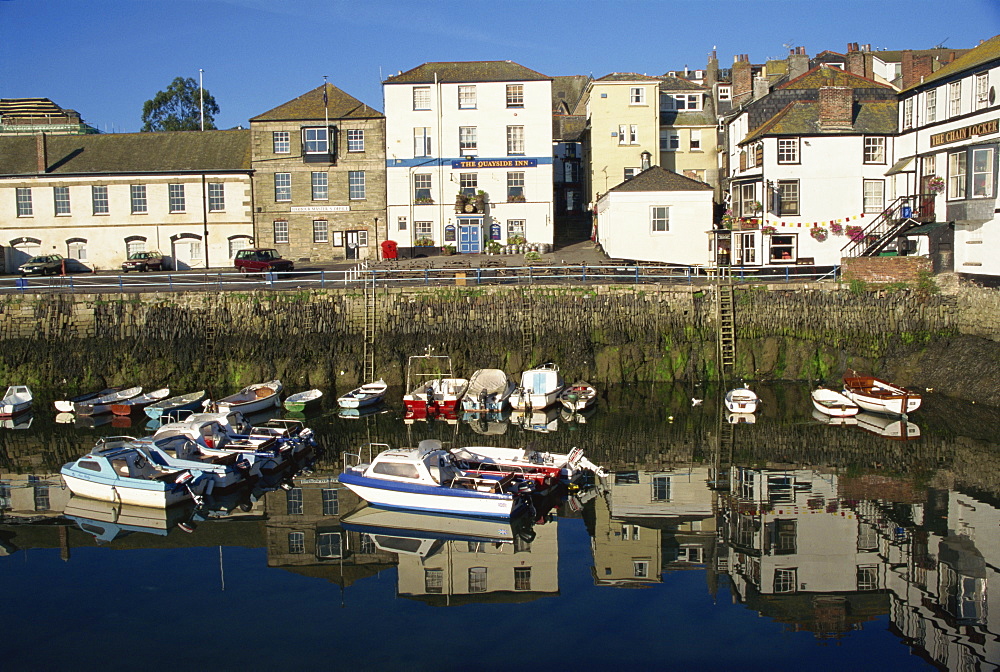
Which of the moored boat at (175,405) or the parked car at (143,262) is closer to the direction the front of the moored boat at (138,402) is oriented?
the parked car

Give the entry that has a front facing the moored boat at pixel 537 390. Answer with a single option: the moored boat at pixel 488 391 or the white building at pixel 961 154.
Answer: the white building

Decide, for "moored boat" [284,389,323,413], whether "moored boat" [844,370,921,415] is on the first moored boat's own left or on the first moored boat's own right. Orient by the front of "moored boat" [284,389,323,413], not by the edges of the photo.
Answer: on the first moored boat's own right

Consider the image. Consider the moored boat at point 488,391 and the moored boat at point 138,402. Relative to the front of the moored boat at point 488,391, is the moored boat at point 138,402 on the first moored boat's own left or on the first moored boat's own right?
on the first moored boat's own left

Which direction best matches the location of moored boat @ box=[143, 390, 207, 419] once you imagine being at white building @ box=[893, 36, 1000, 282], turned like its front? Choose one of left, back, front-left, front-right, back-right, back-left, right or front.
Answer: front

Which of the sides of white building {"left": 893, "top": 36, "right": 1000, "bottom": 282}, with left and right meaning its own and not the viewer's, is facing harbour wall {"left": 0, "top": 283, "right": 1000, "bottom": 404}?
front

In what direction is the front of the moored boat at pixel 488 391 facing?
away from the camera

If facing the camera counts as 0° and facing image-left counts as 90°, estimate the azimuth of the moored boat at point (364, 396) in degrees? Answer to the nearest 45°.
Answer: approximately 225°
